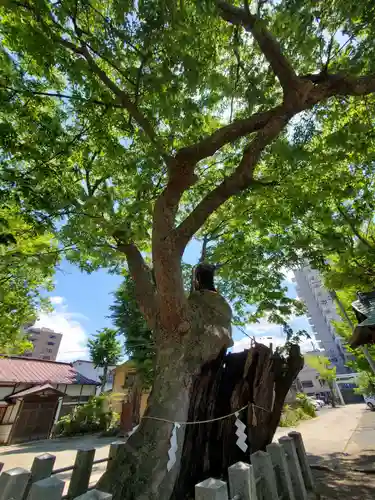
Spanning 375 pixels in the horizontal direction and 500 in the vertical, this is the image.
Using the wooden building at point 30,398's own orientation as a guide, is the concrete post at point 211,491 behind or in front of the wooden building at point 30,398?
in front

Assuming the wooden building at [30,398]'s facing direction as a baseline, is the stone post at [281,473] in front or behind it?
in front

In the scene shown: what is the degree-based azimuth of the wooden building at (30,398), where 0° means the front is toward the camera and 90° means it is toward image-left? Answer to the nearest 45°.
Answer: approximately 315°

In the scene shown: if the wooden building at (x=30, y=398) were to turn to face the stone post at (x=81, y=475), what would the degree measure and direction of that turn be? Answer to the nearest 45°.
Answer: approximately 45° to its right

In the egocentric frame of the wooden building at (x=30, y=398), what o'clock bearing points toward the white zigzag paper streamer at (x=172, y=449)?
The white zigzag paper streamer is roughly at 1 o'clock from the wooden building.

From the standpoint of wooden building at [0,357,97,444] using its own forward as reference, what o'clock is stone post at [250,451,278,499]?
The stone post is roughly at 1 o'clock from the wooden building.

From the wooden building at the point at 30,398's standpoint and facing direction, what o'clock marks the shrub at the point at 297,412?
The shrub is roughly at 11 o'clock from the wooden building.

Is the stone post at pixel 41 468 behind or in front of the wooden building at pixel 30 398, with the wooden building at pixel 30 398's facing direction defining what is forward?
in front

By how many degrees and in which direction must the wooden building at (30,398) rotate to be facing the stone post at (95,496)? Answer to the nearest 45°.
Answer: approximately 45° to its right
